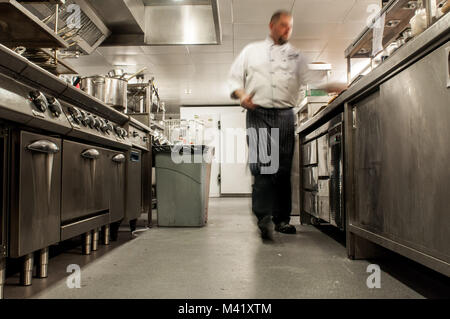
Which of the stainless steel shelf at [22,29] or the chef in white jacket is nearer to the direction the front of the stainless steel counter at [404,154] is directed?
the stainless steel shelf

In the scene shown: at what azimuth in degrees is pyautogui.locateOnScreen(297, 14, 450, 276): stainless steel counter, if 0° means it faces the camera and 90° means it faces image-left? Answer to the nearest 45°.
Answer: approximately 90°

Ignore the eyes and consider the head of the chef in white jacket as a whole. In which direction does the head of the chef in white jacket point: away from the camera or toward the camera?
toward the camera

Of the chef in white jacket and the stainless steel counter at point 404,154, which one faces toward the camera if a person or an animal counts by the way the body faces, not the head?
the chef in white jacket

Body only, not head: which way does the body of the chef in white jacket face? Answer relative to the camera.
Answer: toward the camera

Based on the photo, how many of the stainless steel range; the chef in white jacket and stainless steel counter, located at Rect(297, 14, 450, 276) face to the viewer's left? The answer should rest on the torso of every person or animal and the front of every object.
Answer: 1

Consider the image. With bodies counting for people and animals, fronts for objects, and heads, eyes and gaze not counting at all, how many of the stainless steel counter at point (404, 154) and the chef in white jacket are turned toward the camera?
1

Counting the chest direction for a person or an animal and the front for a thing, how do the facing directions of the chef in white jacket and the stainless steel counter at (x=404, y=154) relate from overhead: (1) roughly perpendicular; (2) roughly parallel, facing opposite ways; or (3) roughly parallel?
roughly perpendicular

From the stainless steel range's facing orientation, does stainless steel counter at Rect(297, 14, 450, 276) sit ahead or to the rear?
ahead

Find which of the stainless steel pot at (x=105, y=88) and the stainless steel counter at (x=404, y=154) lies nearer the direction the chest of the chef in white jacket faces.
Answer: the stainless steel counter

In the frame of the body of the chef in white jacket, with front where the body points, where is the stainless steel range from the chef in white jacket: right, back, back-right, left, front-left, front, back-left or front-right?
front-right

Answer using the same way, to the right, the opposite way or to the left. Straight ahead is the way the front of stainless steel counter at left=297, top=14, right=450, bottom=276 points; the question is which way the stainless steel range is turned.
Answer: the opposite way
